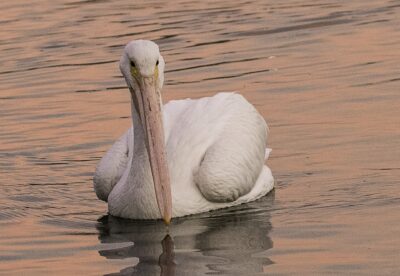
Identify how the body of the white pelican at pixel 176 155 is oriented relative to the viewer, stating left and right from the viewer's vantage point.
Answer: facing the viewer and to the left of the viewer
